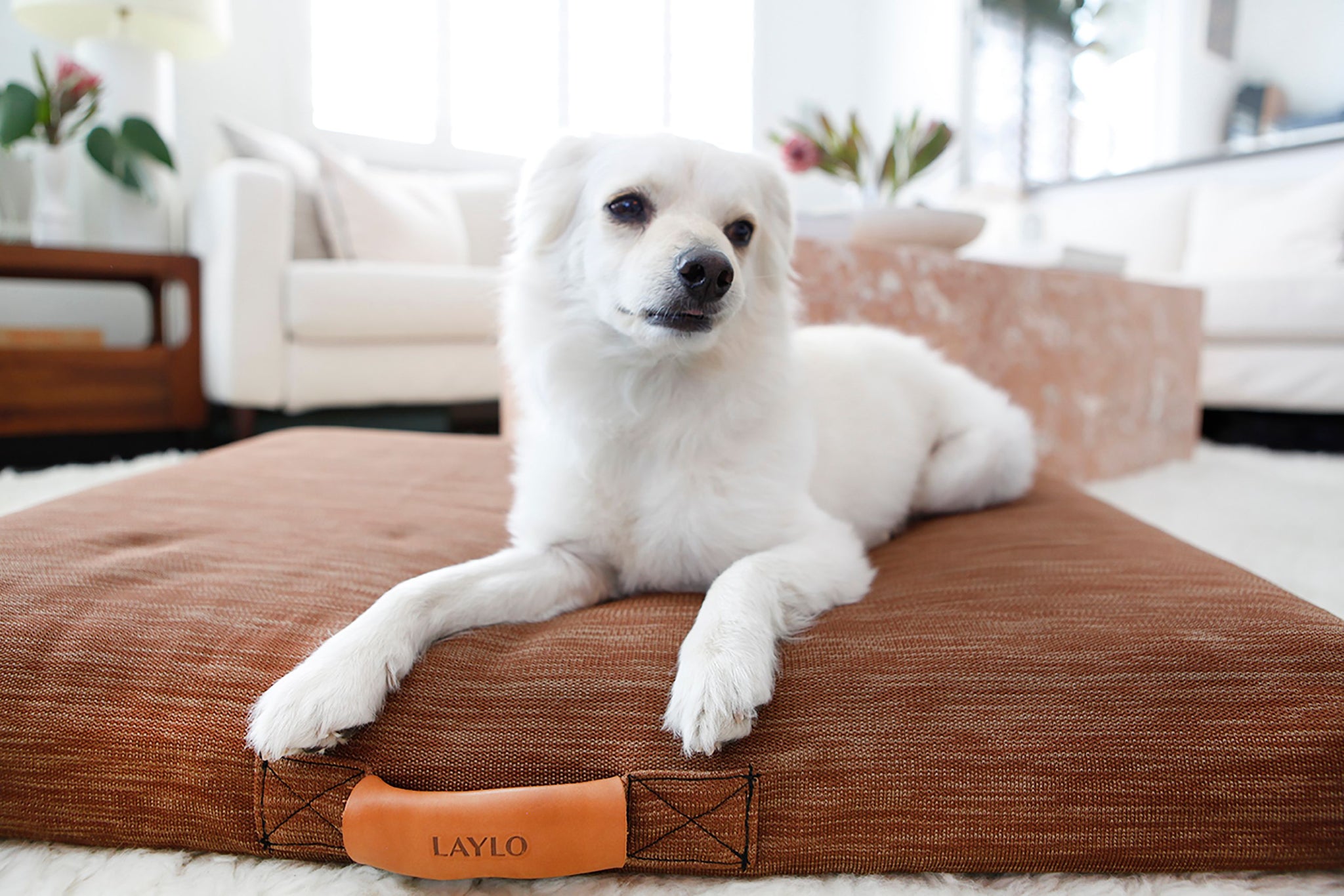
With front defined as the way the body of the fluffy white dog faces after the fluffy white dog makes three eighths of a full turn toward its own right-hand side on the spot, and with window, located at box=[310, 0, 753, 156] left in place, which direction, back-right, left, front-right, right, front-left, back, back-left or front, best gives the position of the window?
front

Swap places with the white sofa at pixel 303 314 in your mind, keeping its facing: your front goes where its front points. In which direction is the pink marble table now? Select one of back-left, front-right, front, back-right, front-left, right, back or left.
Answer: front-left

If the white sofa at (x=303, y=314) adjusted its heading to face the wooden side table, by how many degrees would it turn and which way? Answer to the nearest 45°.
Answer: approximately 90° to its right

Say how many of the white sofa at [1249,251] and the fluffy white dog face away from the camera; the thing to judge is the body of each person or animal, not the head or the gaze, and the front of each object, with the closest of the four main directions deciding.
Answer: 0

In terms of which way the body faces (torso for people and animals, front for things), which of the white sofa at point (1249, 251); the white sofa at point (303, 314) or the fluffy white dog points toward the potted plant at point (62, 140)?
the white sofa at point (1249, 251)

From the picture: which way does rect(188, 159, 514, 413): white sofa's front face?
toward the camera

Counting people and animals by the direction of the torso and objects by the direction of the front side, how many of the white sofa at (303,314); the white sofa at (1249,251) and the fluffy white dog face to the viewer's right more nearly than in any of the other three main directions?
0

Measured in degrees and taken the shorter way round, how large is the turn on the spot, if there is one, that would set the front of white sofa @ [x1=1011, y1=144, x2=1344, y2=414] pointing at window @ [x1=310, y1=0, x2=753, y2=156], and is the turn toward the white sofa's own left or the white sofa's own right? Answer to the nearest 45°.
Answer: approximately 45° to the white sofa's own right

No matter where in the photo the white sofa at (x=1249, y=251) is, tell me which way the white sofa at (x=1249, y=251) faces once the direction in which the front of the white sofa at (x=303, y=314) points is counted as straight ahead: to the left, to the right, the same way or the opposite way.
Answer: to the right

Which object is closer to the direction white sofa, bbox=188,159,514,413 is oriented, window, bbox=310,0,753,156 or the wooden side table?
the wooden side table

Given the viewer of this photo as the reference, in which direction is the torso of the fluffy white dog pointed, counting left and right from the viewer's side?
facing the viewer and to the left of the viewer

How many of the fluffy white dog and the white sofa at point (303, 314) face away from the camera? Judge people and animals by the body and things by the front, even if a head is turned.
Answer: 0
